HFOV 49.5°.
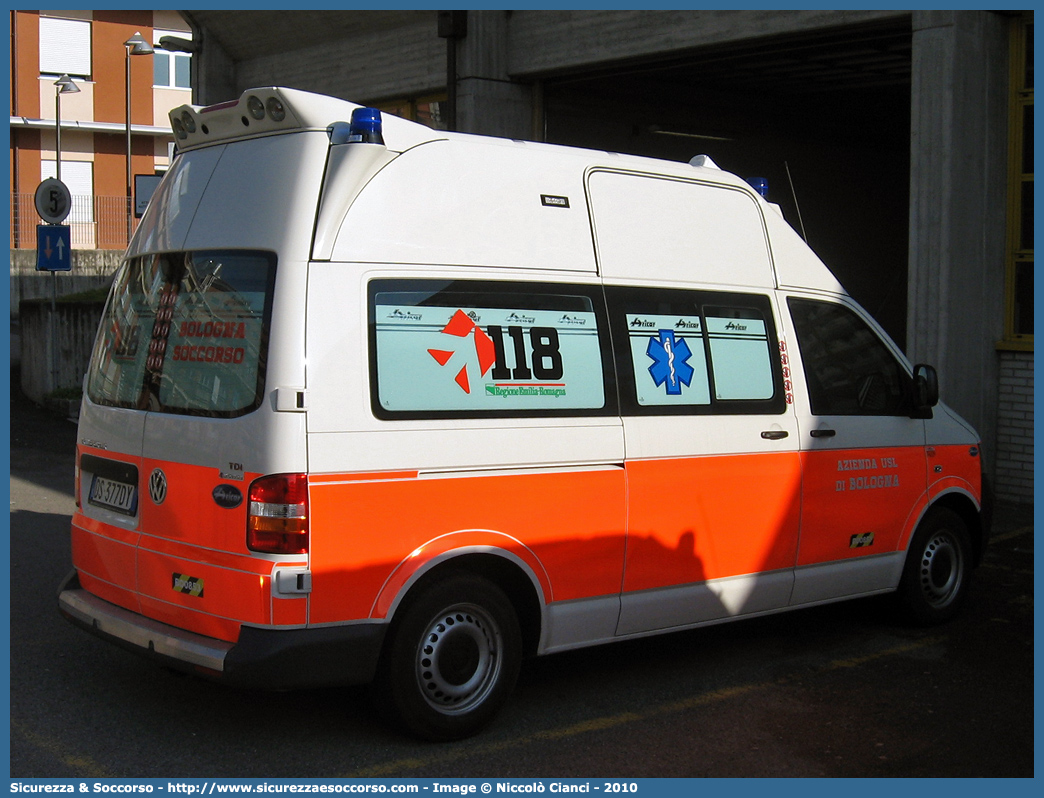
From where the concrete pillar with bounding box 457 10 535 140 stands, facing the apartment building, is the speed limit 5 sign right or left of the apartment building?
left

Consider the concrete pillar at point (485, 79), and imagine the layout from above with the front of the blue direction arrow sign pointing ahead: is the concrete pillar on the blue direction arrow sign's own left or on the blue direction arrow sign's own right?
on the blue direction arrow sign's own left

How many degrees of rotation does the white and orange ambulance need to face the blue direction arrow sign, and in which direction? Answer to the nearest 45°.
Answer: approximately 90° to its left

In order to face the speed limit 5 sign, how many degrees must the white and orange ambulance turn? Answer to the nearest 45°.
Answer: approximately 90° to its left

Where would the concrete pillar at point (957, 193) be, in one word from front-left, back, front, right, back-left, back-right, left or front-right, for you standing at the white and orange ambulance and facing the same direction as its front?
front

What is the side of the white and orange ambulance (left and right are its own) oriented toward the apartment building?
left

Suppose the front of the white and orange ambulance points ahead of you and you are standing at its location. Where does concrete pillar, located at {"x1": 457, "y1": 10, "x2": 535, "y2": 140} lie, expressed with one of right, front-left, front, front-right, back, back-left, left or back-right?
front-left

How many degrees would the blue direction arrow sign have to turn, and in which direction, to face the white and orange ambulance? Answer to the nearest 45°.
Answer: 0° — it already faces it

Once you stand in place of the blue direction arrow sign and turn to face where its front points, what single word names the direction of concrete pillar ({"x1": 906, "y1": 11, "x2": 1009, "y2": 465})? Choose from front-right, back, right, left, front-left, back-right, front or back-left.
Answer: front-left

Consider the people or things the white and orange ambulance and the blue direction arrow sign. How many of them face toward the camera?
1

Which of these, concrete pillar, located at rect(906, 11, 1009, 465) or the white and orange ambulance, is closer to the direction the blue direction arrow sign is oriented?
the white and orange ambulance

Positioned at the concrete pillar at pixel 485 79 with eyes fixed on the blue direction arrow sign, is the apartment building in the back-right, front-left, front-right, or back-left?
front-right

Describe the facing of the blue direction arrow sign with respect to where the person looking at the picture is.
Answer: facing the viewer

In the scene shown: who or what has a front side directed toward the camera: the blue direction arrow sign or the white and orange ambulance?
the blue direction arrow sign

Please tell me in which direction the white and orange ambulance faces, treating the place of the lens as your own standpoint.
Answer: facing away from the viewer and to the right of the viewer

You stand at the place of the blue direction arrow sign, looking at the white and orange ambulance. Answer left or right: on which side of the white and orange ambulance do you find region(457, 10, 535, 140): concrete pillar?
left

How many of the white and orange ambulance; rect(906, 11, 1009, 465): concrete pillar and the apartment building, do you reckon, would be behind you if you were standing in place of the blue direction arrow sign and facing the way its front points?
1

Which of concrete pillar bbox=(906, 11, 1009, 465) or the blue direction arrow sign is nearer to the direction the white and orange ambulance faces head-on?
the concrete pillar

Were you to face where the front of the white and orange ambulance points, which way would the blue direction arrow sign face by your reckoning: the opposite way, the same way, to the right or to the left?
to the right
